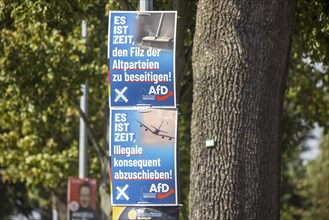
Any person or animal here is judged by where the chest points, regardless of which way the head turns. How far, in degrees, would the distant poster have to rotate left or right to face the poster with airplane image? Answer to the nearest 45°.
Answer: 0° — it already faces it

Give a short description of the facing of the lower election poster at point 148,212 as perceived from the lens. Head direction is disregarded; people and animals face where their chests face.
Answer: facing the viewer

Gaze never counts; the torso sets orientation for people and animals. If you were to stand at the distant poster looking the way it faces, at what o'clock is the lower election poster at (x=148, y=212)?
The lower election poster is roughly at 12 o'clock from the distant poster.

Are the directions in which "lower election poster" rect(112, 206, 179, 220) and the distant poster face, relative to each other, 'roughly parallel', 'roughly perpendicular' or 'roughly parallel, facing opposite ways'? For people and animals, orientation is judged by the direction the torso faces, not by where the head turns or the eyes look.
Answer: roughly parallel

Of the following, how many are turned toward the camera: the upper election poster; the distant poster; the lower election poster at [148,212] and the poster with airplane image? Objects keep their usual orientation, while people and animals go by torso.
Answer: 4

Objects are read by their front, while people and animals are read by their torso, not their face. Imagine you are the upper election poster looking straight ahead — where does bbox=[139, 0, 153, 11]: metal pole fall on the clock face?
The metal pole is roughly at 6 o'clock from the upper election poster.

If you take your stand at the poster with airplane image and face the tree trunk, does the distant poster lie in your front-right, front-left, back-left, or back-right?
back-left

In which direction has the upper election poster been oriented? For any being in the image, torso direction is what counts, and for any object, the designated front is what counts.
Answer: toward the camera

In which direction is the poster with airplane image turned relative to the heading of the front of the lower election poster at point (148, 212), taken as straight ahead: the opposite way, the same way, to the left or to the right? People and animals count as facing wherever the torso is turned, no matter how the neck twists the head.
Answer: the same way

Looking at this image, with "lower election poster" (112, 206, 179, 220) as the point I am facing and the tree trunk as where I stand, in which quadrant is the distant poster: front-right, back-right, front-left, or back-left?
front-right

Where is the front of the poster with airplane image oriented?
toward the camera

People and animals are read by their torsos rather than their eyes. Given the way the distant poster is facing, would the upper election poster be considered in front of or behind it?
in front

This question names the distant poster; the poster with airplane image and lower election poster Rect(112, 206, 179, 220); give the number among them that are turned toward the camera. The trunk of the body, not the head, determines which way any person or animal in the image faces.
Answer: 3

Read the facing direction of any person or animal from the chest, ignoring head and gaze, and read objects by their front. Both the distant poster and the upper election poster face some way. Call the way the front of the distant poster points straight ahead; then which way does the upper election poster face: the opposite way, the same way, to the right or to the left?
the same way

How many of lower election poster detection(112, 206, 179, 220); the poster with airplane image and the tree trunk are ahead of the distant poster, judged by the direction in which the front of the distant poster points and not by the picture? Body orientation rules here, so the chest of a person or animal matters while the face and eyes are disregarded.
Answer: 3
